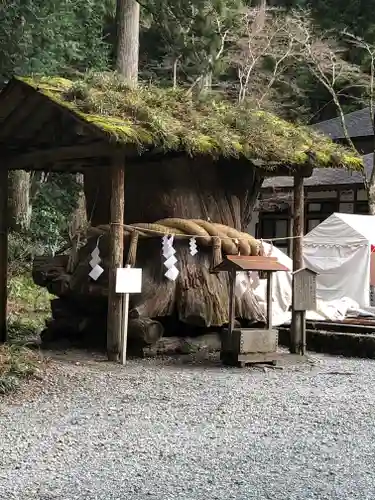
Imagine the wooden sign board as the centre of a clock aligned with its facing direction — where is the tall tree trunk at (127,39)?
The tall tree trunk is roughly at 5 o'clock from the wooden sign board.

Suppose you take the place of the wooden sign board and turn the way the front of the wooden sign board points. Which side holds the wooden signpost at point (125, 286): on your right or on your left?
on your right

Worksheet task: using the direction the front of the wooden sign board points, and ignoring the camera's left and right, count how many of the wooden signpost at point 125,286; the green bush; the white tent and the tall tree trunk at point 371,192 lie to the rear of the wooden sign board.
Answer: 2

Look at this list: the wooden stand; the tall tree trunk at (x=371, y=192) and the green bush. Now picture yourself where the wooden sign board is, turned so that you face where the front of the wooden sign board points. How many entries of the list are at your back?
1

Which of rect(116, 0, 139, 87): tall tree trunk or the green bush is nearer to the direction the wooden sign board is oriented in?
the green bush

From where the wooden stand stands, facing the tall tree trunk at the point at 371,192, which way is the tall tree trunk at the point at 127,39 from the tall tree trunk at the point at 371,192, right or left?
left

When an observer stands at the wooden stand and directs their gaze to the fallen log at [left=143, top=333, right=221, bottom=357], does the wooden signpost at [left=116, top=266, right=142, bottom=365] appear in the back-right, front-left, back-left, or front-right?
front-left

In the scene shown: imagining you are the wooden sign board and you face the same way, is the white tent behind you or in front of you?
behind

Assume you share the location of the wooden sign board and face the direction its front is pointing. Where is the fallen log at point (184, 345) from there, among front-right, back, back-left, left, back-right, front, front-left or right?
right

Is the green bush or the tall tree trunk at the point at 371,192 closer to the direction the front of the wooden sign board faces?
the green bush

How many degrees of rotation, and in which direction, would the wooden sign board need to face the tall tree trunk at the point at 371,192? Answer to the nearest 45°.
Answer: approximately 180°

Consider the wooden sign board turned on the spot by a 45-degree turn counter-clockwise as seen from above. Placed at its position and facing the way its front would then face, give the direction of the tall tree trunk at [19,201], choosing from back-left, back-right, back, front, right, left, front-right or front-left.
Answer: back

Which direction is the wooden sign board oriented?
toward the camera

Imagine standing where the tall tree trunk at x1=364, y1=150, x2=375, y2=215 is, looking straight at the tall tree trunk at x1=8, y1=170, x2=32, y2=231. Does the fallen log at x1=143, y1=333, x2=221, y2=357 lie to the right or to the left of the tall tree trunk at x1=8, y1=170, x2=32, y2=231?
left

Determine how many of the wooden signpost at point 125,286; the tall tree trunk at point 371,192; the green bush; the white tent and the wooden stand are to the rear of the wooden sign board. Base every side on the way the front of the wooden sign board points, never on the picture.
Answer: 2
